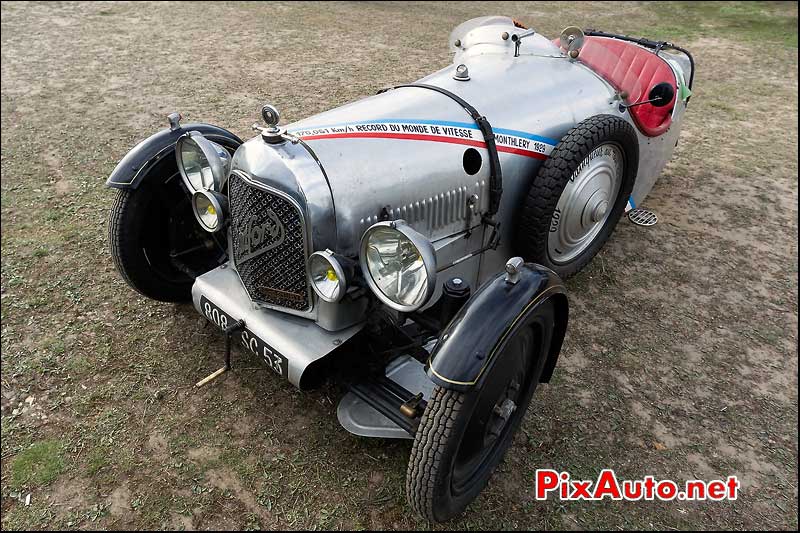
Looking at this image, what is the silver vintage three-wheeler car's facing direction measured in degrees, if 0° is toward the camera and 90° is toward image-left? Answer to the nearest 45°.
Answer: approximately 45°

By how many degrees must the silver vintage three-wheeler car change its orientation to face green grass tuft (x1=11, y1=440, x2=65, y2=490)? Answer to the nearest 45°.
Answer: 0° — it already faces it
